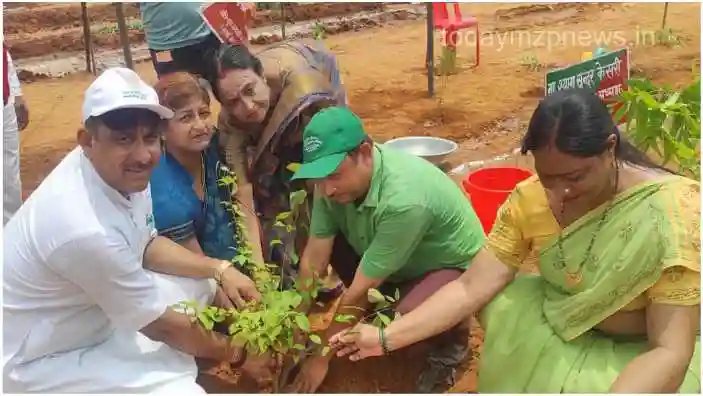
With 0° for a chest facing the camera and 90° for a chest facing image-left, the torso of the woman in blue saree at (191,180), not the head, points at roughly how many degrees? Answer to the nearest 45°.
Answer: approximately 315°

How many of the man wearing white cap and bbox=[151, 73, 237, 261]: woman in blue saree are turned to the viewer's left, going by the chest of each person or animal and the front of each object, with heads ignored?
0

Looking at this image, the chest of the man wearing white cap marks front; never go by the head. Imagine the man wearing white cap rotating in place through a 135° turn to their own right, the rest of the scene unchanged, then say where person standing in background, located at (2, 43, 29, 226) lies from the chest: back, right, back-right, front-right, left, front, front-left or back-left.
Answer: right

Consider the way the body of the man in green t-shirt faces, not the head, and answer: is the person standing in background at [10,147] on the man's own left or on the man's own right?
on the man's own right

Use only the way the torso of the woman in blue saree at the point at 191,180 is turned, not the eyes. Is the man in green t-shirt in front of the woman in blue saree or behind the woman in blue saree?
in front

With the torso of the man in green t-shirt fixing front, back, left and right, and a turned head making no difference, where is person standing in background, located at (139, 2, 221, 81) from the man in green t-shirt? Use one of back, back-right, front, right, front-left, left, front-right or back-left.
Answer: right

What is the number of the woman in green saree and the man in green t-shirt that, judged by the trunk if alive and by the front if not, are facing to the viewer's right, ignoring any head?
0

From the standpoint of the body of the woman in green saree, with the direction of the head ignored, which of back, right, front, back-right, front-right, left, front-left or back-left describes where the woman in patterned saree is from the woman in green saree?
right

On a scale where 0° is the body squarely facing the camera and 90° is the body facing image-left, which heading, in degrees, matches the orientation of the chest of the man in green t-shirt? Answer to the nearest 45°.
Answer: approximately 45°

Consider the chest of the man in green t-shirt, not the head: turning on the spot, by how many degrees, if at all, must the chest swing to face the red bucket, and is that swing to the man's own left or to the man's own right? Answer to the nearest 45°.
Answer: approximately 180°
